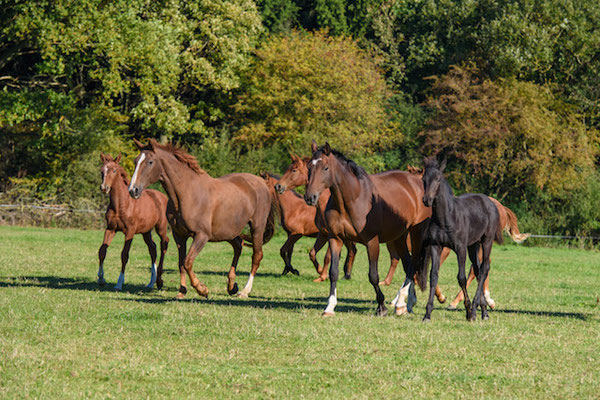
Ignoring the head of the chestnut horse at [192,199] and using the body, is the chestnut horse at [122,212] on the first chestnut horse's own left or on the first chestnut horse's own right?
on the first chestnut horse's own right

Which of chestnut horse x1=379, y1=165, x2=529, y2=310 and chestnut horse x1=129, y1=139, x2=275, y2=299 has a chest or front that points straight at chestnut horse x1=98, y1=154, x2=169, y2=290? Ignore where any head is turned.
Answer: chestnut horse x1=379, y1=165, x2=529, y2=310

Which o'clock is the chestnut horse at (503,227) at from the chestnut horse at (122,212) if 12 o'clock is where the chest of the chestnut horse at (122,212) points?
the chestnut horse at (503,227) is roughly at 8 o'clock from the chestnut horse at (122,212).

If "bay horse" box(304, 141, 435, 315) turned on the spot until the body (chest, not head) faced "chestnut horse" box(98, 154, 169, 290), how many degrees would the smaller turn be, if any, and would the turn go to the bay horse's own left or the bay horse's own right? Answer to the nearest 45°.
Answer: approximately 90° to the bay horse's own right

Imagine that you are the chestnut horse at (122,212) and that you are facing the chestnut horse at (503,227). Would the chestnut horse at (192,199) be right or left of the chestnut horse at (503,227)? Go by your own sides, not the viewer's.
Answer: right

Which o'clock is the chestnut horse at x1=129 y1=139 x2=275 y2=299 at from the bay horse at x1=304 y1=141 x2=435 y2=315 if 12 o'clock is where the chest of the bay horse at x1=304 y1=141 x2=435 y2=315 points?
the chestnut horse at x1=129 y1=139 x2=275 y2=299 is roughly at 2 o'clock from the bay horse at x1=304 y1=141 x2=435 y2=315.

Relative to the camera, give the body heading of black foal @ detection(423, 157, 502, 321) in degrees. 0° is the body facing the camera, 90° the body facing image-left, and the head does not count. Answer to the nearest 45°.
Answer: approximately 45°

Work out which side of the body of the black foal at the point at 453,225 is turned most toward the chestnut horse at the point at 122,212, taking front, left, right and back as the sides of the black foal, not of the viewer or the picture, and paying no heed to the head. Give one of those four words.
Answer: right

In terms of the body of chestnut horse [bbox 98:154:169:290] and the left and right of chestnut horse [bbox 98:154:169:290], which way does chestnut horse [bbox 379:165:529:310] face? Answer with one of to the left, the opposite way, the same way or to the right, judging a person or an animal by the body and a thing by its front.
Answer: to the right

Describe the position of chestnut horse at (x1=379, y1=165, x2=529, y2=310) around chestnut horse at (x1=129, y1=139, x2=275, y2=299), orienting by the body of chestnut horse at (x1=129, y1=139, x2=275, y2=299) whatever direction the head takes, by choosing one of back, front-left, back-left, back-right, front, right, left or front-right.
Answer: back-left

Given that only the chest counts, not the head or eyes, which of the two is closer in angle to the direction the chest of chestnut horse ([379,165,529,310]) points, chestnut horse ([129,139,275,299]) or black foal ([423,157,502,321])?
the chestnut horse

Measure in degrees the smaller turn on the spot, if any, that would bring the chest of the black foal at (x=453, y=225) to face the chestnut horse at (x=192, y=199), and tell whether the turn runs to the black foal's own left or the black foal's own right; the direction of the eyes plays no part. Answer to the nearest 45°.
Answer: approximately 45° to the black foal's own right

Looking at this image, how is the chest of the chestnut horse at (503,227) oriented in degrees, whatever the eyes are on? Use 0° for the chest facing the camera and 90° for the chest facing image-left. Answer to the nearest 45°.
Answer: approximately 90°
